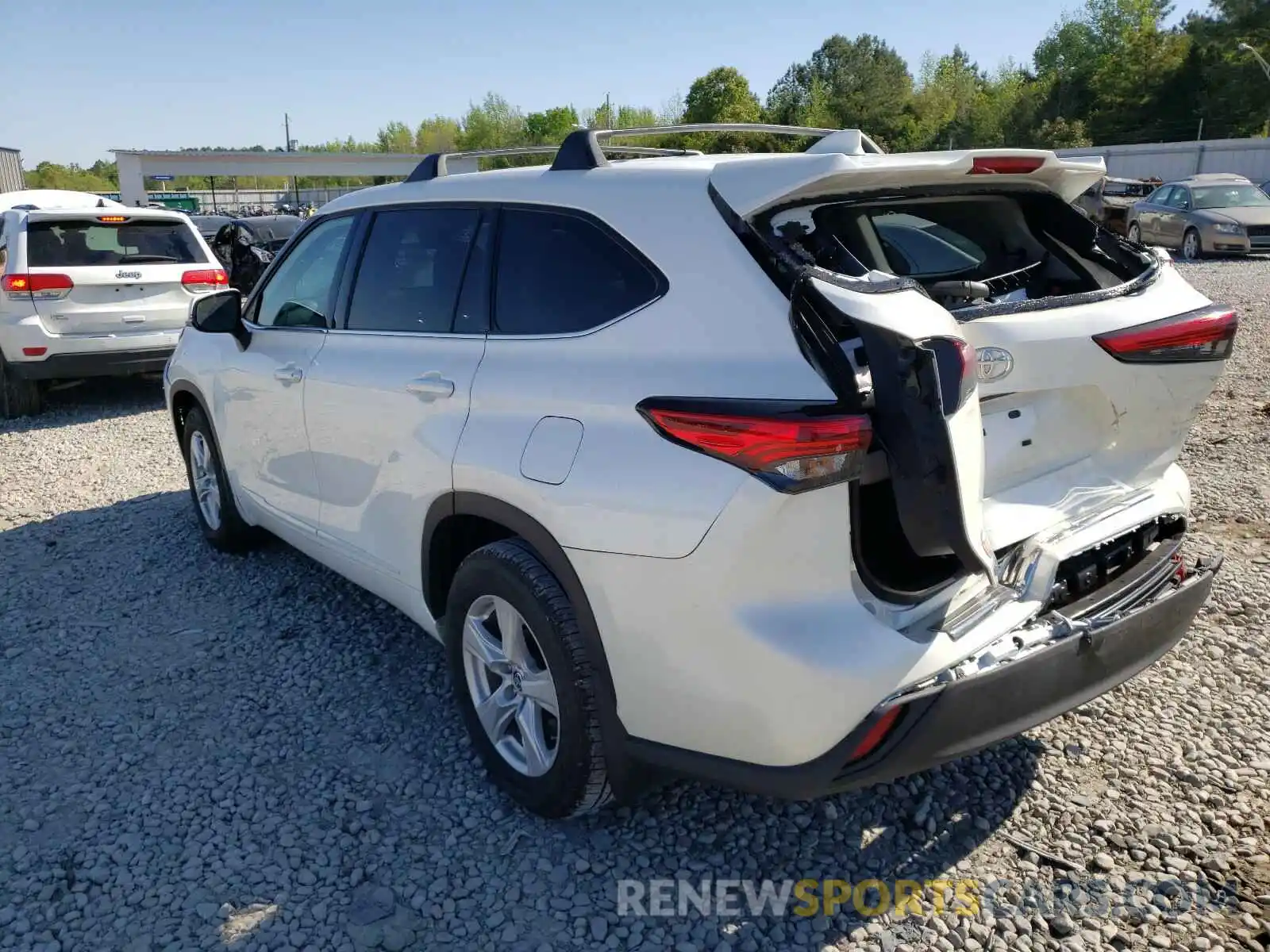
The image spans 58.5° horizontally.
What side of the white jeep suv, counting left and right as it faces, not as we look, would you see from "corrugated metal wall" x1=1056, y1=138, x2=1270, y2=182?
right

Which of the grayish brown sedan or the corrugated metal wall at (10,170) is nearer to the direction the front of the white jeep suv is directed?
the corrugated metal wall

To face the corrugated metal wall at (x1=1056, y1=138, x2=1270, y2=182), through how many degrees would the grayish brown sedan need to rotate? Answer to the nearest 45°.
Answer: approximately 135° to its left

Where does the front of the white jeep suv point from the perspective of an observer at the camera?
facing away from the viewer and to the left of the viewer

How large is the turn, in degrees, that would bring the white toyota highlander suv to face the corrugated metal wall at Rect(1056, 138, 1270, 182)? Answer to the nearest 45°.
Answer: approximately 90° to its right

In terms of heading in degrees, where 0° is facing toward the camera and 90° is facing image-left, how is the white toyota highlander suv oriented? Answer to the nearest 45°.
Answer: approximately 135°

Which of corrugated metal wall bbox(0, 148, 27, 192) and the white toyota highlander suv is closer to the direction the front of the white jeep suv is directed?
the corrugated metal wall

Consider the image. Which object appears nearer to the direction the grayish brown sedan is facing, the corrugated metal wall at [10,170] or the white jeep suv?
the white jeep suv

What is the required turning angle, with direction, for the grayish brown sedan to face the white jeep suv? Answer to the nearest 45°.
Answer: approximately 90° to its right
